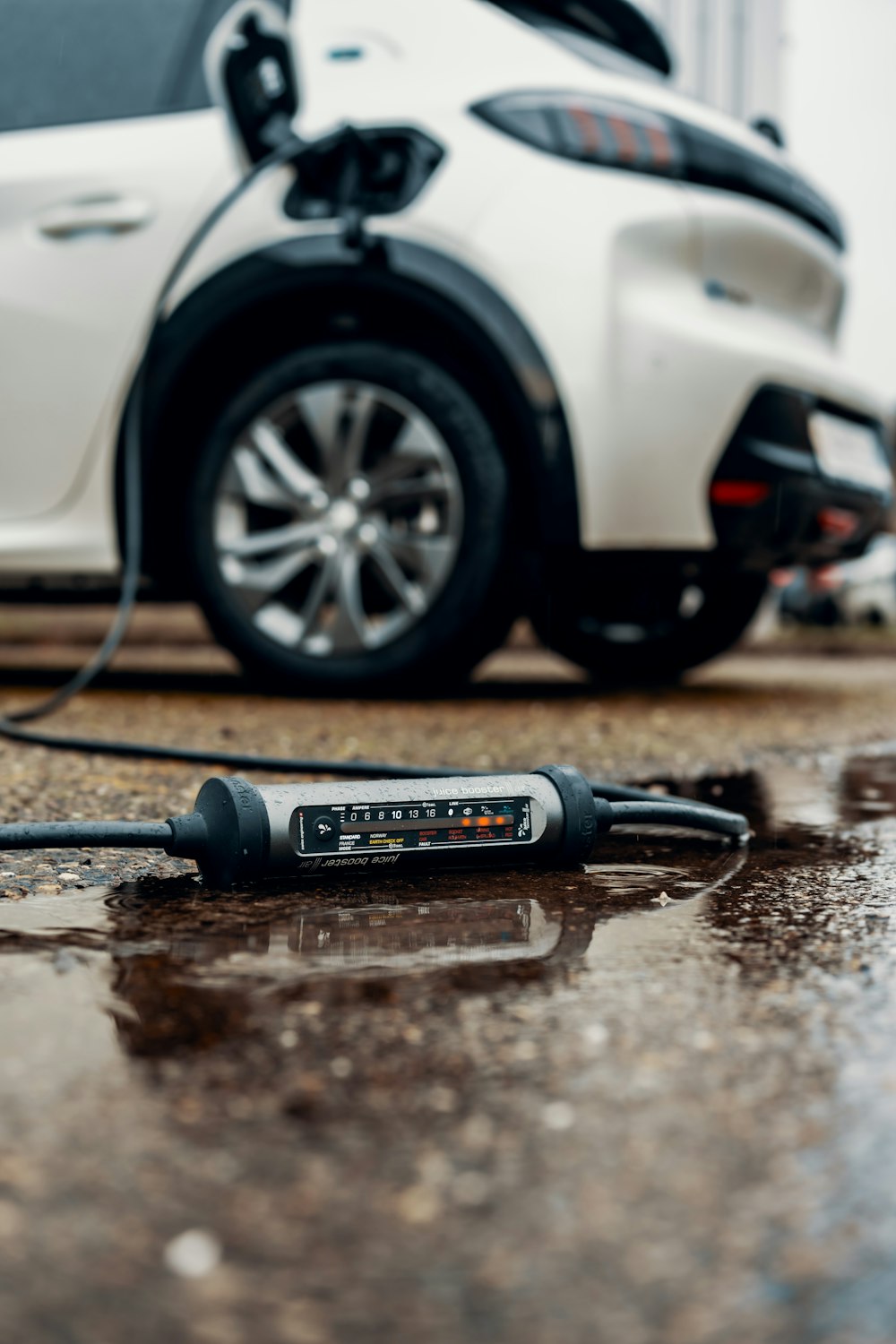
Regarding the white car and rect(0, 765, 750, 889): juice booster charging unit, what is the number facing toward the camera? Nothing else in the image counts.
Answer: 1

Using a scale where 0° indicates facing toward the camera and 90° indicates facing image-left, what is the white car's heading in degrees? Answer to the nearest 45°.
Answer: approximately 135°

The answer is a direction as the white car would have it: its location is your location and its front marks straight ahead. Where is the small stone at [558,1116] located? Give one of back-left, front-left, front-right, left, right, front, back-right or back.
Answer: back-left

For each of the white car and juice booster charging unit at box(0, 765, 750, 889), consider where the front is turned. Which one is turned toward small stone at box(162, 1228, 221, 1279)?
the juice booster charging unit

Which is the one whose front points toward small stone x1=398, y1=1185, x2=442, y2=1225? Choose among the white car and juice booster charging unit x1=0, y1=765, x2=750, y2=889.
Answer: the juice booster charging unit

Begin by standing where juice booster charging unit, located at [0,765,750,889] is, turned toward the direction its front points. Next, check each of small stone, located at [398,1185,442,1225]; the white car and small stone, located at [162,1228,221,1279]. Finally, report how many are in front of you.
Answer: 2

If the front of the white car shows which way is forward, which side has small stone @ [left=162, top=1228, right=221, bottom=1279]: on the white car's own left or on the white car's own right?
on the white car's own left

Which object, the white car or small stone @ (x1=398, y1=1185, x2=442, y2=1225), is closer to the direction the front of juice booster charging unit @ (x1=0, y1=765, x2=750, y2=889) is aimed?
the small stone

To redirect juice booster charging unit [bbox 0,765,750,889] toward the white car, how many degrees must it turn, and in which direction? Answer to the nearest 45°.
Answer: approximately 180°

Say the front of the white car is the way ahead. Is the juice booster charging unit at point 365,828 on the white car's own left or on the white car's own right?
on the white car's own left

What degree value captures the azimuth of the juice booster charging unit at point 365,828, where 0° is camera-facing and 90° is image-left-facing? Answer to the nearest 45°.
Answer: approximately 0°

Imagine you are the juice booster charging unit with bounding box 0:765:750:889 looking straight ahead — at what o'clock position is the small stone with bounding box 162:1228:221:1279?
The small stone is roughly at 12 o'clock from the juice booster charging unit.
